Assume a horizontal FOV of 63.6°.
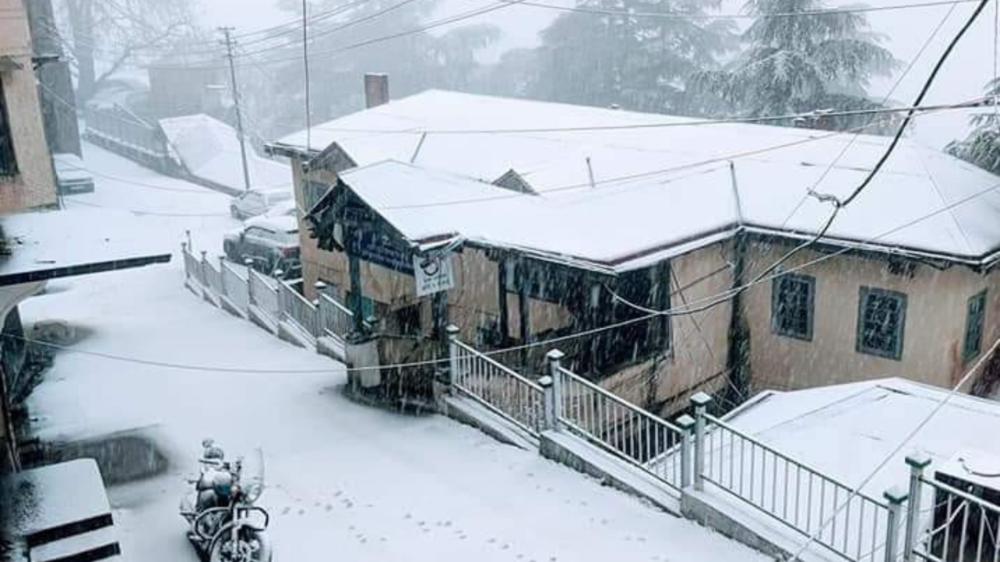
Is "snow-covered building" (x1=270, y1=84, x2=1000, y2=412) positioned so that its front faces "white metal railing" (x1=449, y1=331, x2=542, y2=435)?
yes

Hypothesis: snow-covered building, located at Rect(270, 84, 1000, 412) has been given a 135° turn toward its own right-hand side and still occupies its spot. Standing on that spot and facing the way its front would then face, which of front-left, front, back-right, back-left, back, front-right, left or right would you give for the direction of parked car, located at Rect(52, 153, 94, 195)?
front-left

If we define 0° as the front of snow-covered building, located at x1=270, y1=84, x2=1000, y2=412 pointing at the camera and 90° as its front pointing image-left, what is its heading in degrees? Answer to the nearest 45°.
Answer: approximately 45°

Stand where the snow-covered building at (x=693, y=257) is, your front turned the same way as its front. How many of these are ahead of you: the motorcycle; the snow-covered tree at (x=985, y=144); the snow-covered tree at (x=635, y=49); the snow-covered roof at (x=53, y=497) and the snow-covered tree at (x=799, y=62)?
2

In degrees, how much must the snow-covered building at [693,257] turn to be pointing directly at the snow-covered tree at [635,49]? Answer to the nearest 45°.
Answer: approximately 135° to its right

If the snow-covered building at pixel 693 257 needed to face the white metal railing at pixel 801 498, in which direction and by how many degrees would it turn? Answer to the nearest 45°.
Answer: approximately 45° to its left
